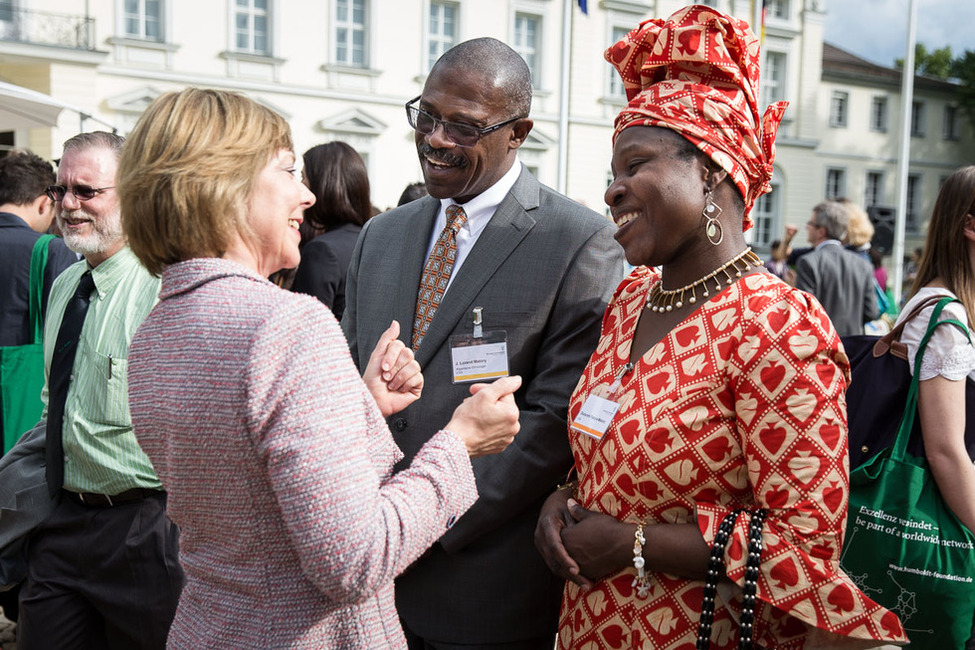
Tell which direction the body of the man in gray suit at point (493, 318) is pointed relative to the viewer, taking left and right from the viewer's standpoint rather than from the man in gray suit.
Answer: facing the viewer and to the left of the viewer

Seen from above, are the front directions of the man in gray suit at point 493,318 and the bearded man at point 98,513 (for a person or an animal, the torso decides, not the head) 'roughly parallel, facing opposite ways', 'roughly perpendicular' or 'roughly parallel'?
roughly parallel

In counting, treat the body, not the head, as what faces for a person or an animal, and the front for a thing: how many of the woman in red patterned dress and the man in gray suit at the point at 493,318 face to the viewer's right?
0

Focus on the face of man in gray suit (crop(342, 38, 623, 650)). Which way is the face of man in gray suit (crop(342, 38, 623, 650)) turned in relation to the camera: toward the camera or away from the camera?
toward the camera

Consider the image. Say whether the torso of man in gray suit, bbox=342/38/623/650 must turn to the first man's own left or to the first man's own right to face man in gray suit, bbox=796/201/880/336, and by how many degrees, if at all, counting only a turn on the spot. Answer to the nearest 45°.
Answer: approximately 180°

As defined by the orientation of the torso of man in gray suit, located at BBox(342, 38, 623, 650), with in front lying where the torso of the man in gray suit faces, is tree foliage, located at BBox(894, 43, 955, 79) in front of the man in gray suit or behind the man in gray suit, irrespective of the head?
behind

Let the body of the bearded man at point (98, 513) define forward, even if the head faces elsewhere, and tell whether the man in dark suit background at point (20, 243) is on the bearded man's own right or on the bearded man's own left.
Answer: on the bearded man's own right
